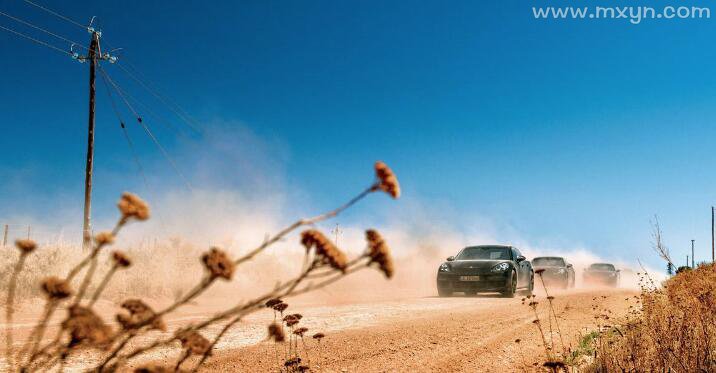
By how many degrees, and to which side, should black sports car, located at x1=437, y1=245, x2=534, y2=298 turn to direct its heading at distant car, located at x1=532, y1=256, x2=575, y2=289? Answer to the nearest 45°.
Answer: approximately 135° to its right

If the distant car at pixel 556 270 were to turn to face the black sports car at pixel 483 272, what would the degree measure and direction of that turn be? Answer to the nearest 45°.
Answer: approximately 45° to its left

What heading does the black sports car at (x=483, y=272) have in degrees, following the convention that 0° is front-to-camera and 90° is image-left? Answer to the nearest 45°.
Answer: approximately 45°

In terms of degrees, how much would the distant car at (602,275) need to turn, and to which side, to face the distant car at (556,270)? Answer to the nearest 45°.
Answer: approximately 45° to its left

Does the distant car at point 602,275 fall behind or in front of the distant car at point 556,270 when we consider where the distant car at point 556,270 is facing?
behind

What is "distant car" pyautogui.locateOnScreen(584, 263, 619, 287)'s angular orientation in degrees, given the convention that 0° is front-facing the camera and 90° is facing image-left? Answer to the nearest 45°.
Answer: approximately 45°
